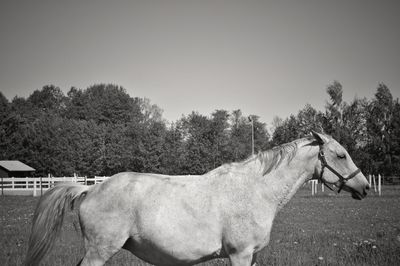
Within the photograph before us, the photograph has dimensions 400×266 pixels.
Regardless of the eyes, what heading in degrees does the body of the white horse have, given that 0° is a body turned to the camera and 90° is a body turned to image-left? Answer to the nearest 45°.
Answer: approximately 270°
